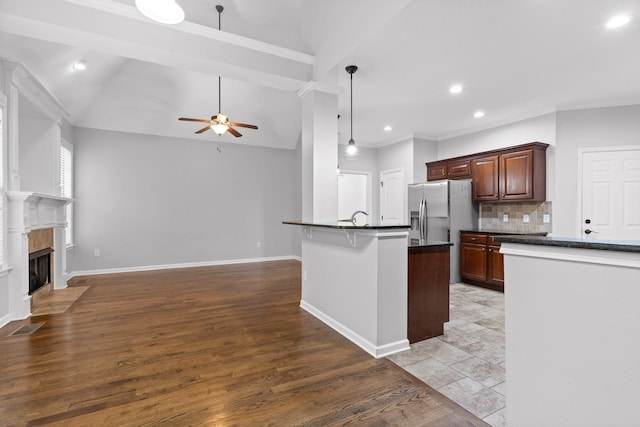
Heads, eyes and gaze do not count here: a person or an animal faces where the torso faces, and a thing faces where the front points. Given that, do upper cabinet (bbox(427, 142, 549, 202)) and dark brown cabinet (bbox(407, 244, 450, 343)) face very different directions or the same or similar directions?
very different directions

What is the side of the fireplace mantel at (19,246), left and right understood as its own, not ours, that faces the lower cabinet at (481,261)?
front

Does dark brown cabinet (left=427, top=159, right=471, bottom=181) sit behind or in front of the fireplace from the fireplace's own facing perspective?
in front

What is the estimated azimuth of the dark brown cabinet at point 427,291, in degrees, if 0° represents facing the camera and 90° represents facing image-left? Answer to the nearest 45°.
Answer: approximately 225°

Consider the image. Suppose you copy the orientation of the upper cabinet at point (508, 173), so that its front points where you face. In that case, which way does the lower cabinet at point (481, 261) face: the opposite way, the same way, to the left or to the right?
the same way

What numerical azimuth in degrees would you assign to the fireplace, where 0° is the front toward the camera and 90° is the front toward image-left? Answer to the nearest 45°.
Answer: approximately 315°

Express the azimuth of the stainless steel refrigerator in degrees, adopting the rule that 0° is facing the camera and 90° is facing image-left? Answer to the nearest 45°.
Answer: approximately 45°

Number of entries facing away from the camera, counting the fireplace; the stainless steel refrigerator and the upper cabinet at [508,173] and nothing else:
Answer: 0

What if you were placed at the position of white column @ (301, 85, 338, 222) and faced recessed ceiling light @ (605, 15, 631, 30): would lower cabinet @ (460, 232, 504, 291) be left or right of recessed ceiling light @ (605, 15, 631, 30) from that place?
left

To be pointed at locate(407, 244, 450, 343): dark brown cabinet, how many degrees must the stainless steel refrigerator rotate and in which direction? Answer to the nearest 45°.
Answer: approximately 45° to its left

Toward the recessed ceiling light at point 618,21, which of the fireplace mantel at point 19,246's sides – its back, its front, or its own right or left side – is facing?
front

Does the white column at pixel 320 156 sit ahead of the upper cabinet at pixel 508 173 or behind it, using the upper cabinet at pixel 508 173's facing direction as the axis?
ahead

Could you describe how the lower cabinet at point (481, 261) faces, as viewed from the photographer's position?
facing the viewer and to the left of the viewer

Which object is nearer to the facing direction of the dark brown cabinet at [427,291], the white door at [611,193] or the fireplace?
the white door
